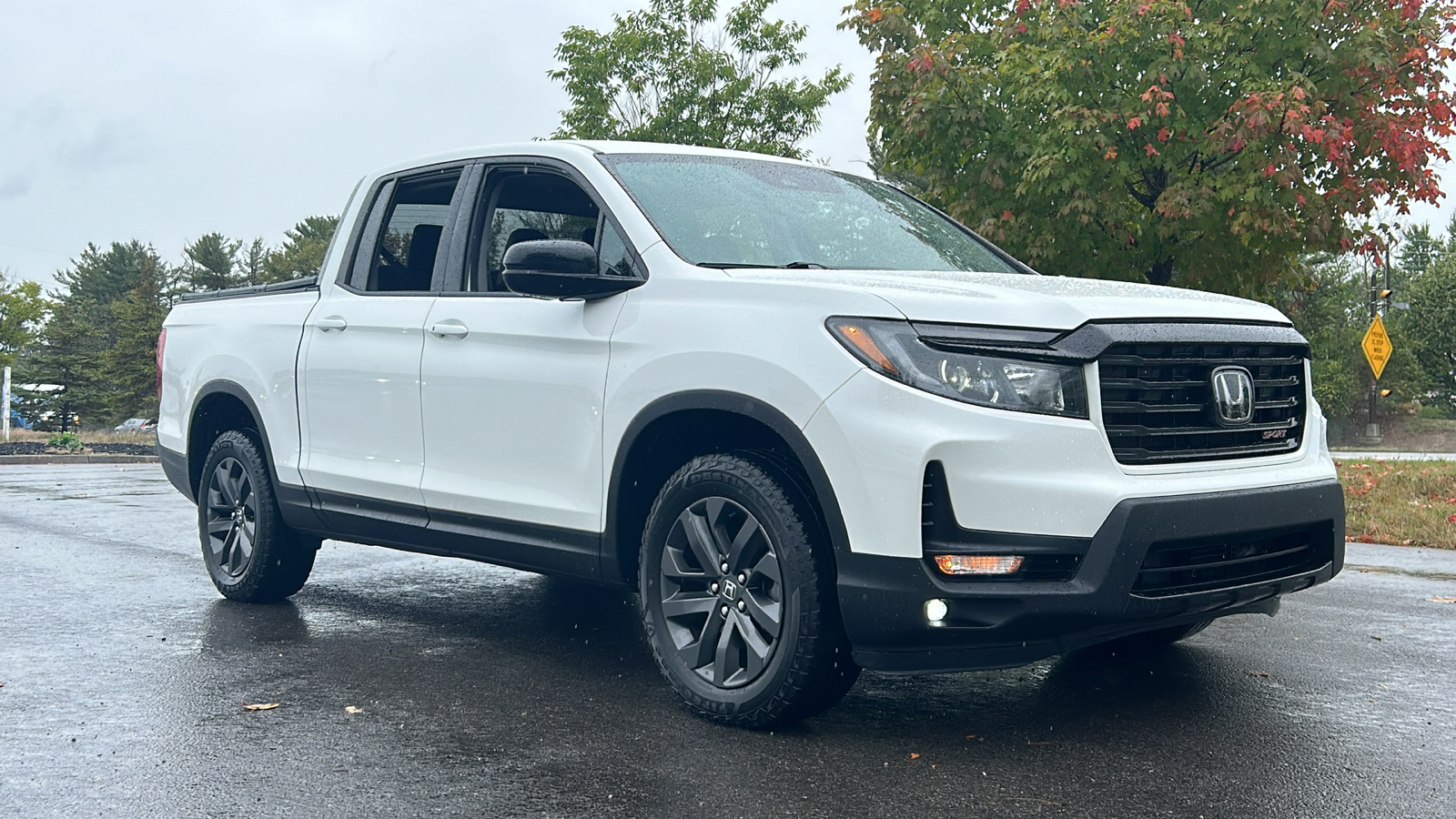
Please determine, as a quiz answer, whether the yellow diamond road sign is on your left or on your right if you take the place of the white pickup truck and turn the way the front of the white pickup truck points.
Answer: on your left

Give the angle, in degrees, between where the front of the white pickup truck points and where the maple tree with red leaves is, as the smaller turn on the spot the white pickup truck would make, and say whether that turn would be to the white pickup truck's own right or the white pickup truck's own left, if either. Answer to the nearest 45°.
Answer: approximately 90° to the white pickup truck's own left

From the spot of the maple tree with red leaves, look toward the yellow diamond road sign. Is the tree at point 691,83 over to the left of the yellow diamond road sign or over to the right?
left

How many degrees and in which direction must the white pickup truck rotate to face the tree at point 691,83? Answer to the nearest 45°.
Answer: approximately 135° to its left

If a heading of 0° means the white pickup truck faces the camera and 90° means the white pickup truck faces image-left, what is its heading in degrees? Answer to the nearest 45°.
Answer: approximately 315°
